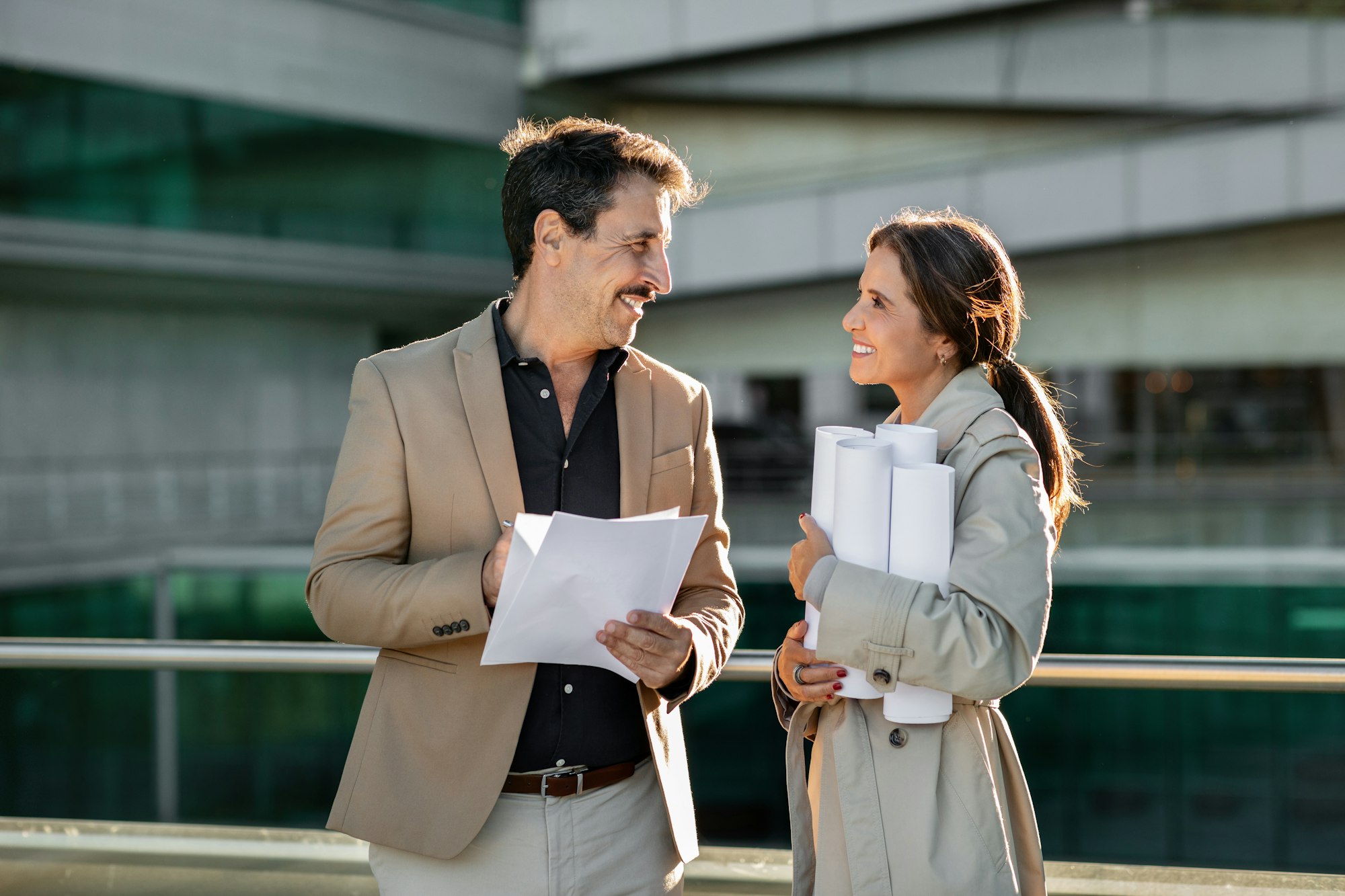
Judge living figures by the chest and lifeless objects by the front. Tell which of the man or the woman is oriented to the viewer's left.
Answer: the woman

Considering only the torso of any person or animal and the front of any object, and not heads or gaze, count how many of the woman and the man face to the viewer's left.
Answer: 1

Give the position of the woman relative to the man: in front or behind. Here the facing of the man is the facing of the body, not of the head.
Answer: in front

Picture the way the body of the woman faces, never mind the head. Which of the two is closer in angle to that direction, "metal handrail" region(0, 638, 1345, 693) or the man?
the man

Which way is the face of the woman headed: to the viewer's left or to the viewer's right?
to the viewer's left

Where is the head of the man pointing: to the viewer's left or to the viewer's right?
to the viewer's right

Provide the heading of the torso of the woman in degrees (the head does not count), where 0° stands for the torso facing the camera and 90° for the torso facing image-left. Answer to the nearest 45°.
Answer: approximately 90°

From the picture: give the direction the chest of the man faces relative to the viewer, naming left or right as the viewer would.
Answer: facing the viewer and to the right of the viewer

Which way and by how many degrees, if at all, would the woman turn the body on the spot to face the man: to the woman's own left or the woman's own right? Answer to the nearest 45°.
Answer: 0° — they already face them

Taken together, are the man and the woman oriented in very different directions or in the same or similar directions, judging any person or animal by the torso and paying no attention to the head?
very different directions
